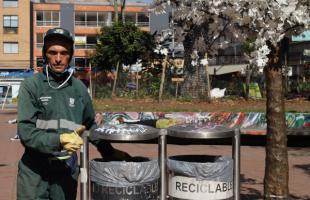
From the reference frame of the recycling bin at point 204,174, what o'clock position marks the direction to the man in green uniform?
The man in green uniform is roughly at 2 o'clock from the recycling bin.

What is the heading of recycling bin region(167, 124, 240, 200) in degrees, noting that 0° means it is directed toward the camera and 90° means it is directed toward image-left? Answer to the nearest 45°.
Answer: approximately 0°

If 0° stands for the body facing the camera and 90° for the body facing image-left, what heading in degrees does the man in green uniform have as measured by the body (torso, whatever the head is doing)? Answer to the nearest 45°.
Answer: approximately 0°

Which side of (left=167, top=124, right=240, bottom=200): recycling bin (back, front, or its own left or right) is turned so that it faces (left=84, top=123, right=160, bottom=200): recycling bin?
right

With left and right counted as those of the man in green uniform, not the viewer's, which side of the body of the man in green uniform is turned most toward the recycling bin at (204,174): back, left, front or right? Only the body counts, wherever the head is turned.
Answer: left

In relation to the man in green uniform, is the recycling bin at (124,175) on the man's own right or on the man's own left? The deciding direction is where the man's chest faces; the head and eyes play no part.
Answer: on the man's own left

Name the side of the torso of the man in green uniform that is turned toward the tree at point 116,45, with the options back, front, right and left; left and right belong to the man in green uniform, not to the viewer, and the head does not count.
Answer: back

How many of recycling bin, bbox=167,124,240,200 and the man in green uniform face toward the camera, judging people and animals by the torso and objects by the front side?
2
